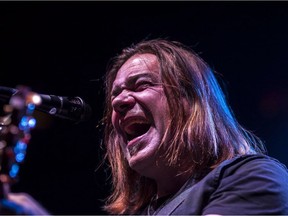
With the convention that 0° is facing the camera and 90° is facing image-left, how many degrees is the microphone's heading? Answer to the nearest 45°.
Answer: approximately 270°
